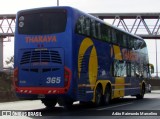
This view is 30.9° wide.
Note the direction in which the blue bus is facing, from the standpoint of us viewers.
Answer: facing away from the viewer and to the right of the viewer
